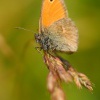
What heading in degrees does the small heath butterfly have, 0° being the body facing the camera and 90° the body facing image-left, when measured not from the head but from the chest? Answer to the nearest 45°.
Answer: approximately 90°
